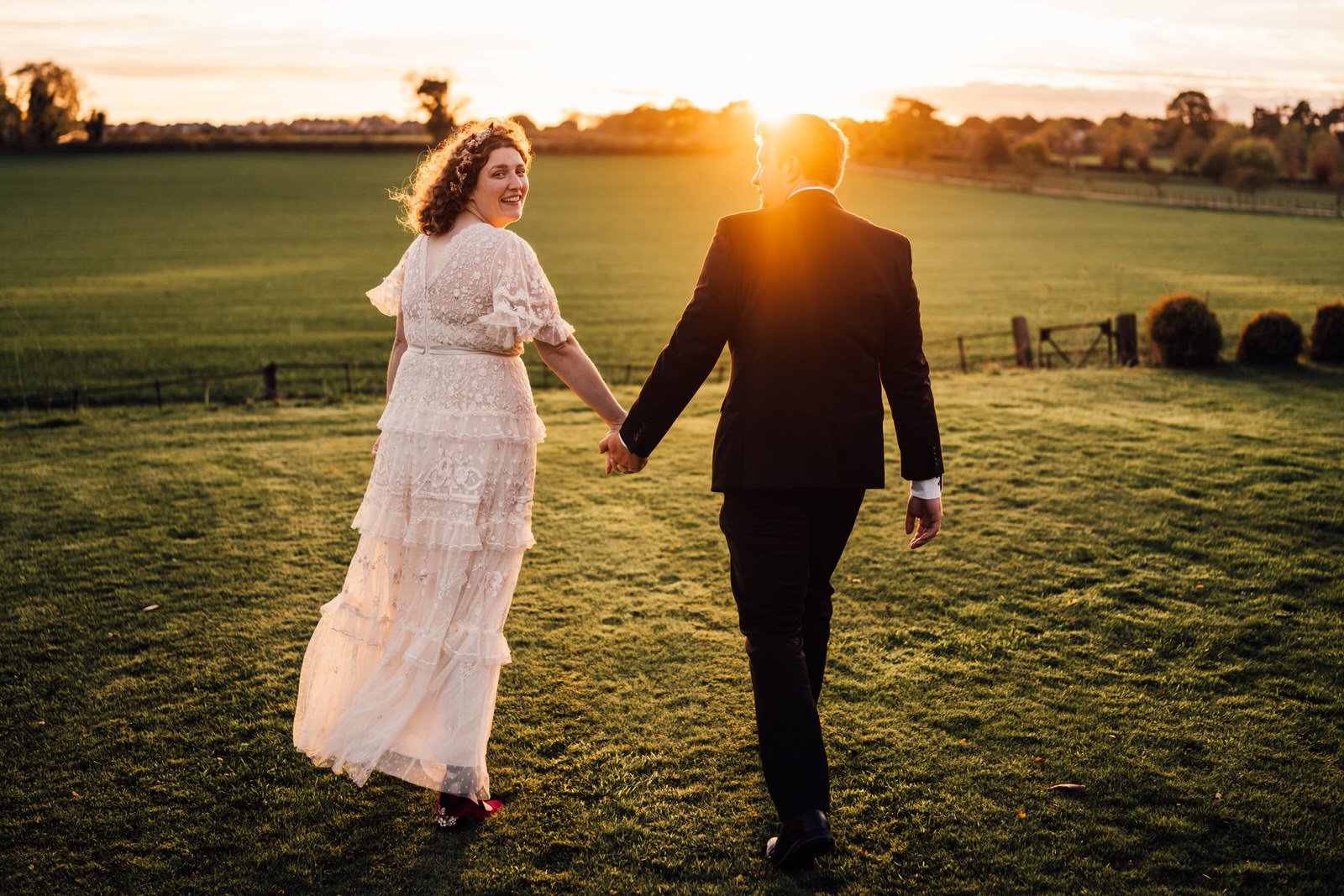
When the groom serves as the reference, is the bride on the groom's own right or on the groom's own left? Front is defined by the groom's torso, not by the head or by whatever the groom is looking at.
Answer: on the groom's own left

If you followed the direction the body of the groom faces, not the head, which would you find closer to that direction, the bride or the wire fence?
the wire fence

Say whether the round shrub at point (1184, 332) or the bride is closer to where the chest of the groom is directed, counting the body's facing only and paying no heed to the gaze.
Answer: the round shrub

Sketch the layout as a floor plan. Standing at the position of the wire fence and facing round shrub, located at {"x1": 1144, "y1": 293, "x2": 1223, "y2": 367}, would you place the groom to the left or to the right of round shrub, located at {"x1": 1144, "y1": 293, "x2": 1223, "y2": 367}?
right

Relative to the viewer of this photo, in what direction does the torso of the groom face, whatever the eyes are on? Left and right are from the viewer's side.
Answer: facing away from the viewer

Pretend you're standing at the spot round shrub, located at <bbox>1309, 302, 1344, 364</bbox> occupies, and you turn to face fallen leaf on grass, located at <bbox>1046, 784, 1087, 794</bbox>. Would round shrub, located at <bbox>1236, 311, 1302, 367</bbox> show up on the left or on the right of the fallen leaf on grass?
right

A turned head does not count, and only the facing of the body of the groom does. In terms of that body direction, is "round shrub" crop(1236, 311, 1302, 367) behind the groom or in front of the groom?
in front

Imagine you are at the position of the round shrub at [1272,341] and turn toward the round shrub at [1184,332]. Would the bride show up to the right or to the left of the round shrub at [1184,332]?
left

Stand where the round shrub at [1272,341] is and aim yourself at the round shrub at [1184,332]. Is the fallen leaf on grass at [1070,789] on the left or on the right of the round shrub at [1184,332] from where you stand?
left

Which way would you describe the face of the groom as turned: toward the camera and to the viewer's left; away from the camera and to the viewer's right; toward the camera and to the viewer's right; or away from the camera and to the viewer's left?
away from the camera and to the viewer's left
